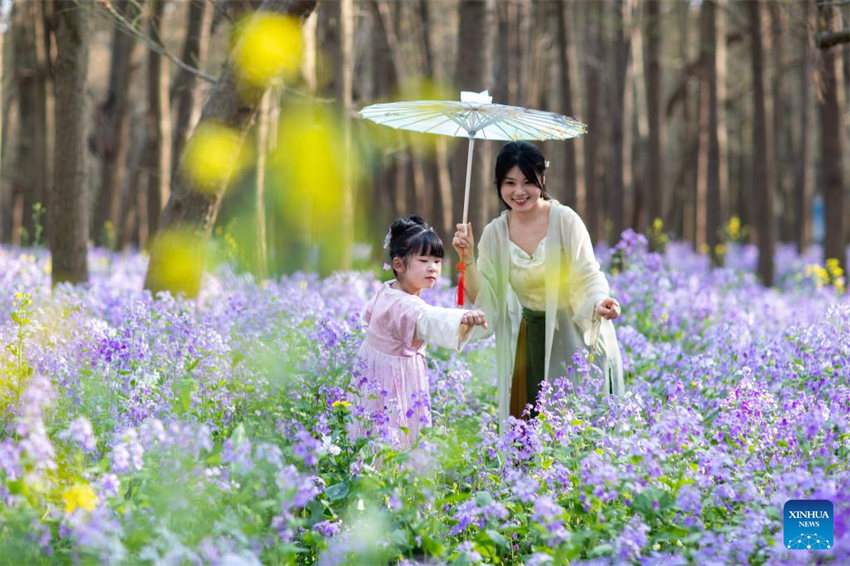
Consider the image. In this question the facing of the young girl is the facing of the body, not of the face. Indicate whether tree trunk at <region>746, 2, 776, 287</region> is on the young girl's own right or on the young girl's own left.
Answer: on the young girl's own left

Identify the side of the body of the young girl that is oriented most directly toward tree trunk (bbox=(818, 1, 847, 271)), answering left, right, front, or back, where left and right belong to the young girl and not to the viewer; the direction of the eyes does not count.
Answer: left

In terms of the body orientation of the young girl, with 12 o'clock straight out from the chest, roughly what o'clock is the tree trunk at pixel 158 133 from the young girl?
The tree trunk is roughly at 7 o'clock from the young girl.

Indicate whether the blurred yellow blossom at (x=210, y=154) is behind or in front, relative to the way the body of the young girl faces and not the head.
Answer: behind

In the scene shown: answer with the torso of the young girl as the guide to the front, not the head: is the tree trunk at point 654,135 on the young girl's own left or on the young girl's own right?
on the young girl's own left

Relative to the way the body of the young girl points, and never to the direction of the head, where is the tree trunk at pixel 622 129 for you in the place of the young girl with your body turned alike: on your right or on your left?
on your left

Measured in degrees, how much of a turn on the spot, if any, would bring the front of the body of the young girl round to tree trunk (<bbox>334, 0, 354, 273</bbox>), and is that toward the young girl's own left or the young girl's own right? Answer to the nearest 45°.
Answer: approximately 135° to the young girl's own left

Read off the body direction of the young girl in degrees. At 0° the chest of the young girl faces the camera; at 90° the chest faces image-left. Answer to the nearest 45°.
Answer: approximately 315°
